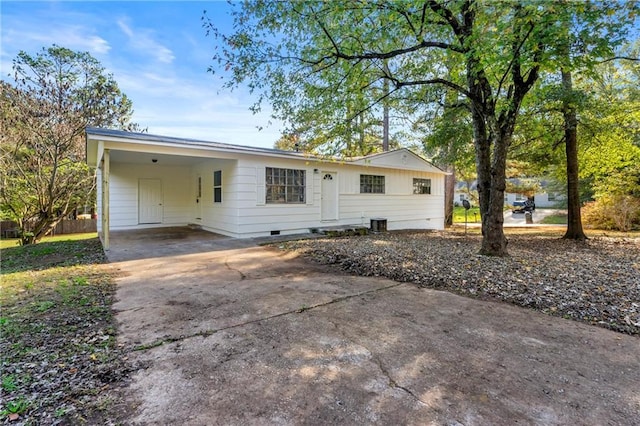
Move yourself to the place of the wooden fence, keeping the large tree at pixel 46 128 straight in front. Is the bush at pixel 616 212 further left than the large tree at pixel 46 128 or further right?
left

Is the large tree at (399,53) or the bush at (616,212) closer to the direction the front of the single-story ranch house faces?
the large tree

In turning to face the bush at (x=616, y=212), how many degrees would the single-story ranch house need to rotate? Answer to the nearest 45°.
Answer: approximately 45° to its left

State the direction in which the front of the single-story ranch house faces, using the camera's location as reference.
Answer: facing the viewer and to the right of the viewer
